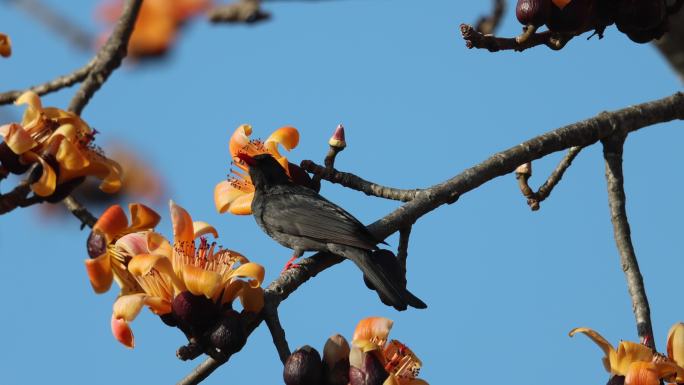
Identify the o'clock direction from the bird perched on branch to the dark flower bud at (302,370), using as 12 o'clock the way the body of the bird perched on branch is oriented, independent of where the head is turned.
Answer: The dark flower bud is roughly at 9 o'clock from the bird perched on branch.

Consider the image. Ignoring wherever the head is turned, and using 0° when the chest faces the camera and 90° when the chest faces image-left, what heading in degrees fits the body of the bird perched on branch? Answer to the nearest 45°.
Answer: approximately 90°

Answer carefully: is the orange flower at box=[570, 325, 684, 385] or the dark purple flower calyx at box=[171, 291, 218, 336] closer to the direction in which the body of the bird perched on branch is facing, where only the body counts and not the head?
the dark purple flower calyx

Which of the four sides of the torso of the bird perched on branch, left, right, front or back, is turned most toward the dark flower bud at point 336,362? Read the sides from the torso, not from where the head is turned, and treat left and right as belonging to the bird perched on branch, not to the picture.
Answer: left

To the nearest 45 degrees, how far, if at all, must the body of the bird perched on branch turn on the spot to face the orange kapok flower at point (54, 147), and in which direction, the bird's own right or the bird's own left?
approximately 45° to the bird's own left
